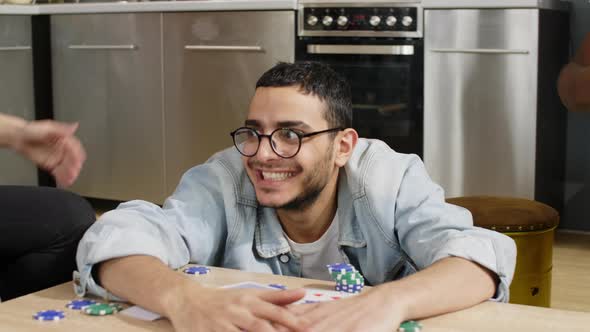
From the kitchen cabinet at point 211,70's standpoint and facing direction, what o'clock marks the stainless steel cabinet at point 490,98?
The stainless steel cabinet is roughly at 10 o'clock from the kitchen cabinet.

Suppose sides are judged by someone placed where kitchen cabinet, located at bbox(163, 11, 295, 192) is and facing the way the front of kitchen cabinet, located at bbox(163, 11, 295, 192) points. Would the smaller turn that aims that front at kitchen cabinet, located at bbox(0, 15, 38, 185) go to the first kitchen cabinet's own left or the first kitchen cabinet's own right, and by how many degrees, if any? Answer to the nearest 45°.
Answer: approximately 135° to the first kitchen cabinet's own right

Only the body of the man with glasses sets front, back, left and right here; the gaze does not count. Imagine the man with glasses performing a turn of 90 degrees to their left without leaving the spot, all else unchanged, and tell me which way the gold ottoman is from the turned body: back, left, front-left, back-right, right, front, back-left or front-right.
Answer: front-left

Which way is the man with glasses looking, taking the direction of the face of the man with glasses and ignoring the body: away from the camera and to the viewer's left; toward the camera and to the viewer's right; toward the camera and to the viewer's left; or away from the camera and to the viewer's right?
toward the camera and to the viewer's left

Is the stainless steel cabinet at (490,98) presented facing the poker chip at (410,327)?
yes

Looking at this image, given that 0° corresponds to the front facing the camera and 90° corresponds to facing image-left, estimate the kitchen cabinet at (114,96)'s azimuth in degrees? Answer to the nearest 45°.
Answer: approximately 0°

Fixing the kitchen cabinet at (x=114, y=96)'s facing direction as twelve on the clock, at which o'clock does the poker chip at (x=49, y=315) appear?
The poker chip is roughly at 12 o'clock from the kitchen cabinet.

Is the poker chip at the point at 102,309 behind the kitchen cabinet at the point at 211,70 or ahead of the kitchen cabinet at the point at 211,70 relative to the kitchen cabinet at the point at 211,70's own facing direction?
ahead

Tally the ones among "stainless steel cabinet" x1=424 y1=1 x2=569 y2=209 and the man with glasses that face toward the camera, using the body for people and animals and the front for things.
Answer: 2
